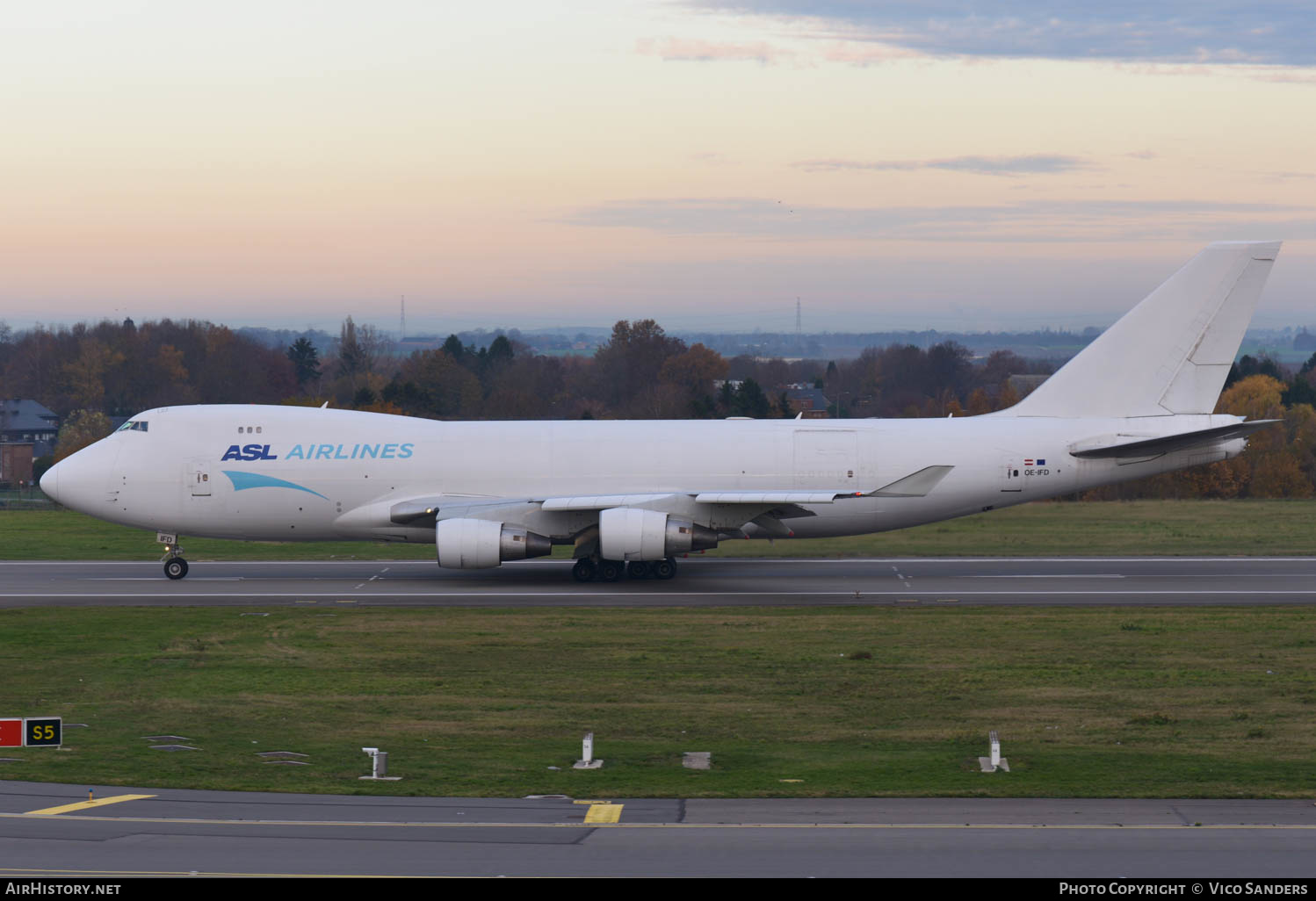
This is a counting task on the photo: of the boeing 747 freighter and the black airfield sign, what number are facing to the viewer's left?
1

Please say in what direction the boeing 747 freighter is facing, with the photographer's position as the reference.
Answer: facing to the left of the viewer

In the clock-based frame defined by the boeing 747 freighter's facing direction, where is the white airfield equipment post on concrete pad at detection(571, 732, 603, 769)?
The white airfield equipment post on concrete pad is roughly at 9 o'clock from the boeing 747 freighter.

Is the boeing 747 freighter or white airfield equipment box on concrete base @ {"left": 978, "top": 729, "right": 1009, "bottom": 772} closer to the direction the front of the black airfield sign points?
the white airfield equipment box on concrete base

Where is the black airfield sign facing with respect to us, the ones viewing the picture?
facing the viewer

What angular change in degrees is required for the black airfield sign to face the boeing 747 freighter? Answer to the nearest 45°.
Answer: approximately 135° to its left

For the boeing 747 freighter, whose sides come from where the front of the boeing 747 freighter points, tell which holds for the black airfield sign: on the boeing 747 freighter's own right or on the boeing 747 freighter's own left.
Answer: on the boeing 747 freighter's own left

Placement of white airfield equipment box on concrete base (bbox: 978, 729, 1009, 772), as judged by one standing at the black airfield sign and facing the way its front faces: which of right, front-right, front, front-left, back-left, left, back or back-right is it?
left

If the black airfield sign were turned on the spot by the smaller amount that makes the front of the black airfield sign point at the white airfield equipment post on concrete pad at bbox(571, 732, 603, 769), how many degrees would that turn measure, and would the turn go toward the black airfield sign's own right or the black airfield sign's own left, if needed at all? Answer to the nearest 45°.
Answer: approximately 90° to the black airfield sign's own left

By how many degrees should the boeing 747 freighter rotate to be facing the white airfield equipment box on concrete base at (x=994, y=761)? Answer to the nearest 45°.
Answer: approximately 90° to its left
